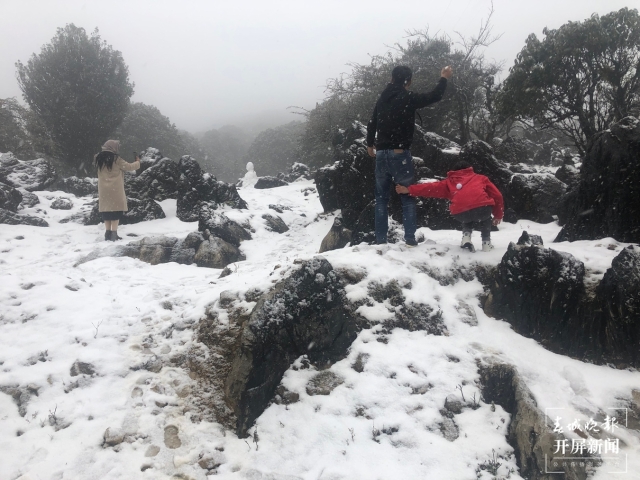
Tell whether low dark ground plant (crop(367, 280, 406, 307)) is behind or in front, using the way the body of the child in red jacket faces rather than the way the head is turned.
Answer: behind

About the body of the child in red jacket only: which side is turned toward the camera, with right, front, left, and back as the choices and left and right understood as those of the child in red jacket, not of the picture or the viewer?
back

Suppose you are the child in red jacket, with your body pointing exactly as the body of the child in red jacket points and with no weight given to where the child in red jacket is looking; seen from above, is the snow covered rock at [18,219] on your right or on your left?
on your left

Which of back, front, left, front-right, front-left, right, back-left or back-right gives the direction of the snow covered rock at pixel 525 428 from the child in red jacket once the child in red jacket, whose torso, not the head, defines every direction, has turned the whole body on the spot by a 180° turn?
front

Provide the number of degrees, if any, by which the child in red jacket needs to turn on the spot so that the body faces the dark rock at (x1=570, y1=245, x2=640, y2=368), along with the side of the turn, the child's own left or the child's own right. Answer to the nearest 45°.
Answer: approximately 135° to the child's own right

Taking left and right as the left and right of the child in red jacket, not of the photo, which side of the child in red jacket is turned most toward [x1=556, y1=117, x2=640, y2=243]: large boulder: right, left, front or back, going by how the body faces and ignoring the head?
right

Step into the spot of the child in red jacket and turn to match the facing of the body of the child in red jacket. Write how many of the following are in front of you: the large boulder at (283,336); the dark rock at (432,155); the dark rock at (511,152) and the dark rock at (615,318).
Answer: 2

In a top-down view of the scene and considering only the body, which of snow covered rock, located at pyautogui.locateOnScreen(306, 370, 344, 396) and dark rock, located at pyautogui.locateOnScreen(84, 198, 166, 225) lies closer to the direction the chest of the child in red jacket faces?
the dark rock
